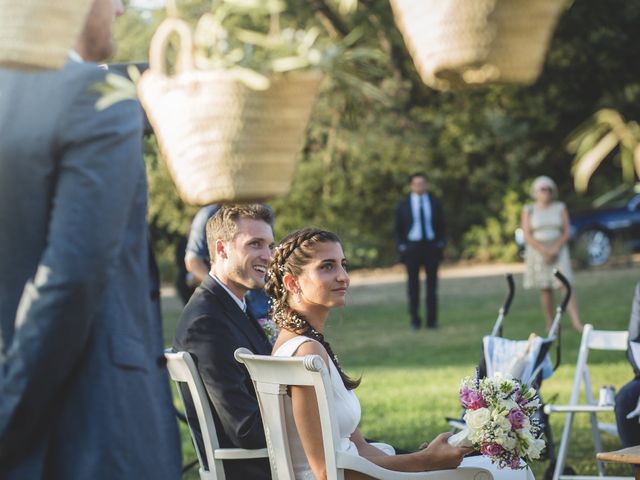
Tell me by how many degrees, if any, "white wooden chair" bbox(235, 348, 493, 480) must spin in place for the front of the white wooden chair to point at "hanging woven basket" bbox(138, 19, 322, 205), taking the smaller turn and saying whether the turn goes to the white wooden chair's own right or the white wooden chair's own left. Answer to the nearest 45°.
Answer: approximately 135° to the white wooden chair's own right

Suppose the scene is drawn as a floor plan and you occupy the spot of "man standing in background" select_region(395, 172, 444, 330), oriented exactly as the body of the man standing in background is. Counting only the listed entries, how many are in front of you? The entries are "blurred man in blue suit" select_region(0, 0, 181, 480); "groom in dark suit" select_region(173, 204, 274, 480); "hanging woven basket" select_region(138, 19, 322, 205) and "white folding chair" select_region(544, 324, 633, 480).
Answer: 4

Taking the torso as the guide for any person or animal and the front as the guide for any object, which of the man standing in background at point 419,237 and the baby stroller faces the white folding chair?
the man standing in background

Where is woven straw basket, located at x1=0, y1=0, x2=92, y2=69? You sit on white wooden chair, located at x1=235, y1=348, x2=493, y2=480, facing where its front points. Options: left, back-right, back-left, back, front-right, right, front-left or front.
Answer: back-right

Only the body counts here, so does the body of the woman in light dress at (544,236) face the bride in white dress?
yes

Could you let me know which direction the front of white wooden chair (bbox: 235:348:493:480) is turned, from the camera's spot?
facing away from the viewer and to the right of the viewer

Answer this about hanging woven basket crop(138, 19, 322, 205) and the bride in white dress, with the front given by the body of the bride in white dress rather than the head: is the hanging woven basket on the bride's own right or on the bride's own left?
on the bride's own right

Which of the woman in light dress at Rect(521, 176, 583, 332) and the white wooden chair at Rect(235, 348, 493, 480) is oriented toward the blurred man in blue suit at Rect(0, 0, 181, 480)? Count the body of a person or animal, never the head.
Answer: the woman in light dress

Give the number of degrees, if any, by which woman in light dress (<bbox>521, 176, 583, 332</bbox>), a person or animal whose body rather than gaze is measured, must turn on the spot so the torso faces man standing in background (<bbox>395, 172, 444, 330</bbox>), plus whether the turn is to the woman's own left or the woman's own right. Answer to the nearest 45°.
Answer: approximately 90° to the woman's own right

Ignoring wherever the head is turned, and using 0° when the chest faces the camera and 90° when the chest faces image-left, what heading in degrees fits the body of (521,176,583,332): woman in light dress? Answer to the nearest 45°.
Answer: approximately 0°

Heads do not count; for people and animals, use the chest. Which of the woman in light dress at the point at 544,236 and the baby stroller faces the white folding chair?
the woman in light dress

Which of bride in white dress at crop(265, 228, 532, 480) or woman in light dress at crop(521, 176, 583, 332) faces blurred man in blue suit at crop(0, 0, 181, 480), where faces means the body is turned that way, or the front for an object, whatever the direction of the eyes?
the woman in light dress
